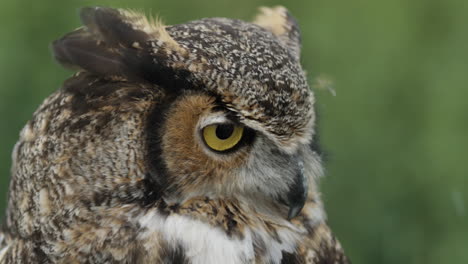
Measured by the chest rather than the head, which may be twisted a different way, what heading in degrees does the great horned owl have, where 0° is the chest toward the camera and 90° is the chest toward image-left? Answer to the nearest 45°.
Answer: approximately 315°
